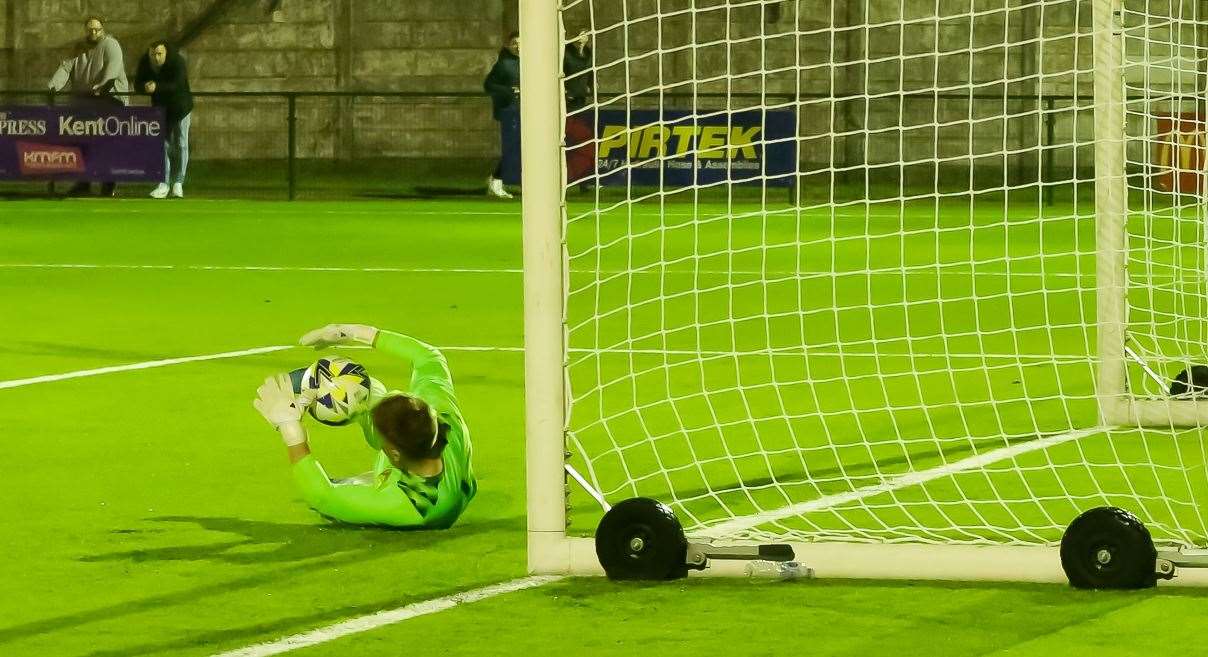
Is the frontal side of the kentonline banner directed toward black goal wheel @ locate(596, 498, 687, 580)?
yes

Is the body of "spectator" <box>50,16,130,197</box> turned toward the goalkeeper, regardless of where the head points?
yes

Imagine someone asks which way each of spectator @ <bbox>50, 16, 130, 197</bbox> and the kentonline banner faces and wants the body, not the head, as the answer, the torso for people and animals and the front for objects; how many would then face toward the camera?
2

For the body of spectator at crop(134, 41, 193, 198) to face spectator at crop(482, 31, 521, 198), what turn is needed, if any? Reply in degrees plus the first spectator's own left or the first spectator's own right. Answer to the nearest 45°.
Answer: approximately 135° to the first spectator's own left

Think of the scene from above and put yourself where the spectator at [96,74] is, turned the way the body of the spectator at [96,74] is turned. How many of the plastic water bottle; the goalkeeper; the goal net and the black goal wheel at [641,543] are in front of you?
4

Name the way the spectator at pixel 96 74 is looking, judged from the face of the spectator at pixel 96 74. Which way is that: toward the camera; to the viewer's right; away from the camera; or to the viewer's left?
toward the camera

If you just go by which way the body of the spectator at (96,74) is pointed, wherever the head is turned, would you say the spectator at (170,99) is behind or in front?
in front

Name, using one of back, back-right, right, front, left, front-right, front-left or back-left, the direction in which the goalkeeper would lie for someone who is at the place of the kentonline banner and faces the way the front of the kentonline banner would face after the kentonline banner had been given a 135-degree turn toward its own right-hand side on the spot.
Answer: back-left

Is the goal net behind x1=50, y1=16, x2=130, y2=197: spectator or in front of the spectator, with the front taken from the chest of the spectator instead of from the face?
in front

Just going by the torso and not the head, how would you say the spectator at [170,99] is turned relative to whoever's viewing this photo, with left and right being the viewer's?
facing the viewer and to the left of the viewer

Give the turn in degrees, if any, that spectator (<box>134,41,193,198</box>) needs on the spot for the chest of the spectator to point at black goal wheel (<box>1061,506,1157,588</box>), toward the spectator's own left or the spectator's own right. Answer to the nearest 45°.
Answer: approximately 45° to the spectator's own left

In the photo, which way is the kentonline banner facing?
toward the camera

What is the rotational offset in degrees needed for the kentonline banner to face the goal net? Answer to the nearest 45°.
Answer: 0° — it already faces it

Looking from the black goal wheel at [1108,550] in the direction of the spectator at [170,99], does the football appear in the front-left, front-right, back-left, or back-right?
front-left

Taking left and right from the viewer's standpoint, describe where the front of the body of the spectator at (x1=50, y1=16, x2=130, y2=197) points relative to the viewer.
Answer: facing the viewer

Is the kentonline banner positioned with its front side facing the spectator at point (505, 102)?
no
